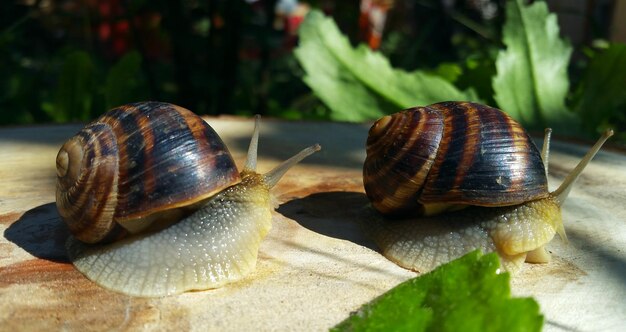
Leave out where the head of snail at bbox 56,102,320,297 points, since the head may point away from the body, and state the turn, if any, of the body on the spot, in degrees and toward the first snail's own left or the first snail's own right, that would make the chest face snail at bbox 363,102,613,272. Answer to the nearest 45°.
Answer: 0° — it already faces it

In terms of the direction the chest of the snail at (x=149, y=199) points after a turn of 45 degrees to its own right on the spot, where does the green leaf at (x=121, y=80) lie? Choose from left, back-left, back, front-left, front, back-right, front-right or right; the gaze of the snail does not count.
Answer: back-left

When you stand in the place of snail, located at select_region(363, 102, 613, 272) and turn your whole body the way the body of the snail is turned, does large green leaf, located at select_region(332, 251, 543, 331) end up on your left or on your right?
on your right

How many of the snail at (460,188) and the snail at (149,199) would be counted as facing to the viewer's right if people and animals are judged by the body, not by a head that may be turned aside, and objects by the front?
2

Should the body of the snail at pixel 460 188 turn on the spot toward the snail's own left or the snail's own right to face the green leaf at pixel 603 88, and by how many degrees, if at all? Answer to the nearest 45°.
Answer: approximately 90° to the snail's own left

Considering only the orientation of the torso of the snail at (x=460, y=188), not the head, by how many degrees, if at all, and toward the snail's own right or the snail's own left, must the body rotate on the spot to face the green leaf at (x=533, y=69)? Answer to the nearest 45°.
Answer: approximately 90° to the snail's own left

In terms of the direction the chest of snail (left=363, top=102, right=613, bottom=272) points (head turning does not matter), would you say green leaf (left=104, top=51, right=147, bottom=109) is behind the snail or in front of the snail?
behind

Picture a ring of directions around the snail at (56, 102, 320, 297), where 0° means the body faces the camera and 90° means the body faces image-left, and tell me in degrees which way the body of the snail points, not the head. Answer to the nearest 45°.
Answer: approximately 270°

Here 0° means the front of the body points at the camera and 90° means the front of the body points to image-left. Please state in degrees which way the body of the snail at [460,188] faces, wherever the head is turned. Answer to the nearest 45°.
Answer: approximately 270°

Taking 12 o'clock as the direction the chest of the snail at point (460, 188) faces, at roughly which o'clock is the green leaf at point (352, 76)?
The green leaf is roughly at 8 o'clock from the snail.

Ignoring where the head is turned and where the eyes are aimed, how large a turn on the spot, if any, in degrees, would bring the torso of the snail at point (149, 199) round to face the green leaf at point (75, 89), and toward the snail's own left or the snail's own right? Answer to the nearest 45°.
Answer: approximately 90° to the snail's own left
